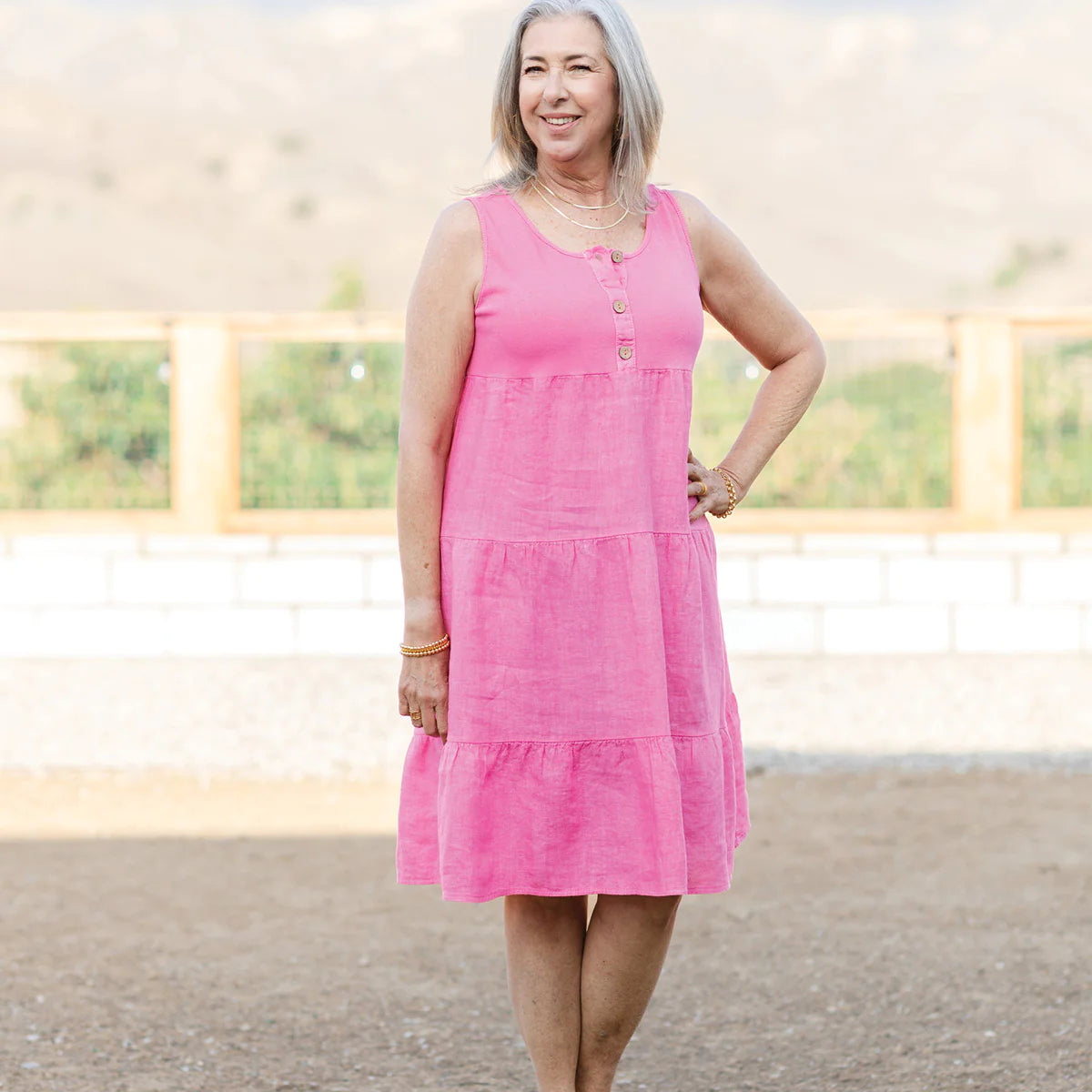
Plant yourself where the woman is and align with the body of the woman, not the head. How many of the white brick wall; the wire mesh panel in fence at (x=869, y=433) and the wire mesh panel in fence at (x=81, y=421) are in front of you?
0

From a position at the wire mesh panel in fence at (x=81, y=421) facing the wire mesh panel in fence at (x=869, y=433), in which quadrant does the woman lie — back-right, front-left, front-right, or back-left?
front-right

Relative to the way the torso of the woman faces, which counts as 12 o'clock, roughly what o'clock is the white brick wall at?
The white brick wall is roughly at 7 o'clock from the woman.

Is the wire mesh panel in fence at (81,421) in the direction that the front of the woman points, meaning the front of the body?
no

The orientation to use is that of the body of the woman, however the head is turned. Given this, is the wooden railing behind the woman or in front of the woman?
behind

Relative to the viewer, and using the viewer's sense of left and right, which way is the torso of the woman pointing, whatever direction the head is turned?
facing the viewer and to the right of the viewer

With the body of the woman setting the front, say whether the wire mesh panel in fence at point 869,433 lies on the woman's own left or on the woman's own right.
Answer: on the woman's own left

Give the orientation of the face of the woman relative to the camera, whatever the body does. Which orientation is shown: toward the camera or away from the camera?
toward the camera
